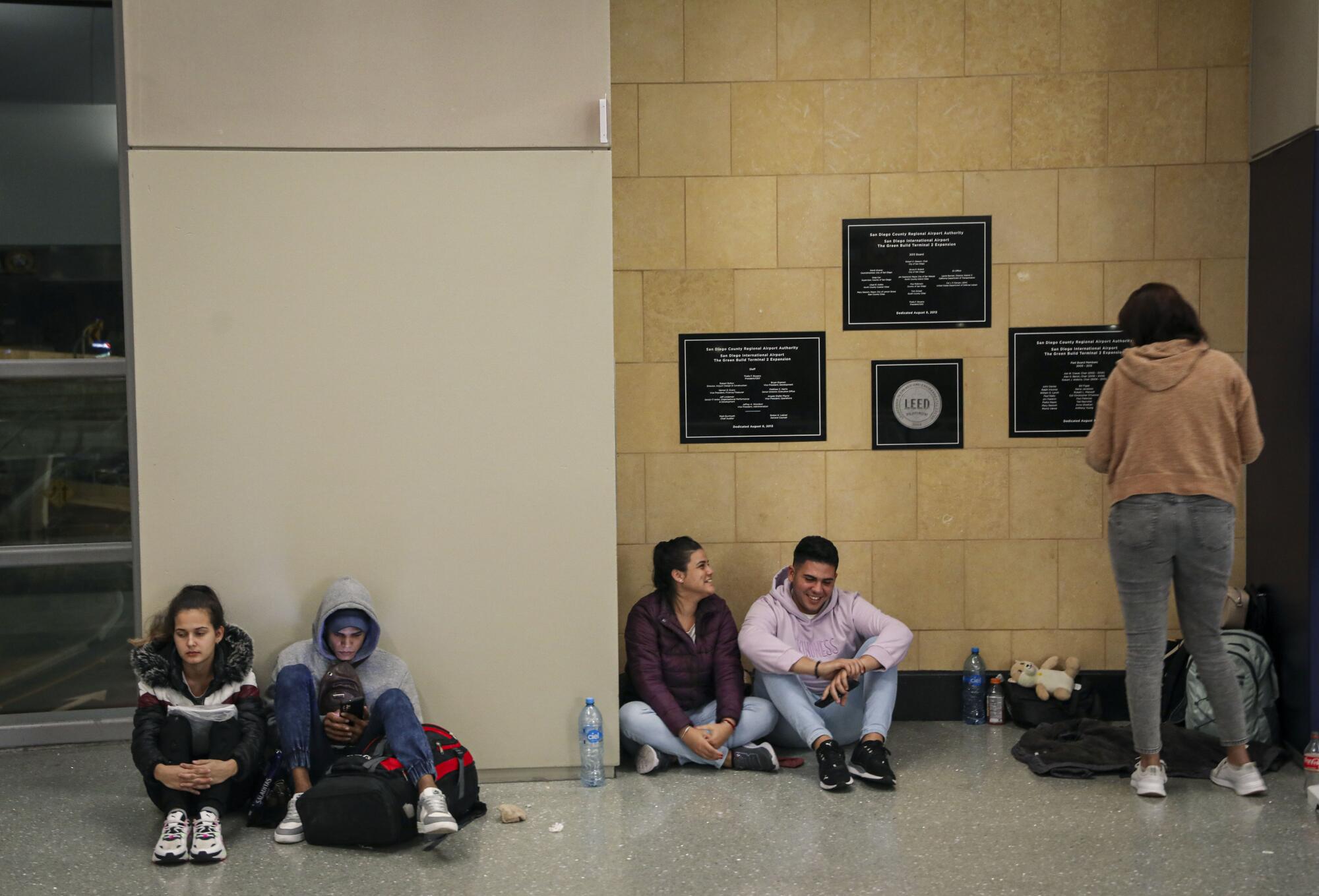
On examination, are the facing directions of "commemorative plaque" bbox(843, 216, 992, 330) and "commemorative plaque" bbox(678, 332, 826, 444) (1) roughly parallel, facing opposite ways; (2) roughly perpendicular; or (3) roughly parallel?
roughly parallel

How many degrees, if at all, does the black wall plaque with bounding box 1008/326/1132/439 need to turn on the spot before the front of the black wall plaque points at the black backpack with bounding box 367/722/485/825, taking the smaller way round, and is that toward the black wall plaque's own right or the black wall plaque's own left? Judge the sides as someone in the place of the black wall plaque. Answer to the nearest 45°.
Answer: approximately 45° to the black wall plaque's own right

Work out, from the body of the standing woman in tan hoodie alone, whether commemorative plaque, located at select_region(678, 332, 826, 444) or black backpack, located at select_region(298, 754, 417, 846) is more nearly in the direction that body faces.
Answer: the commemorative plaque

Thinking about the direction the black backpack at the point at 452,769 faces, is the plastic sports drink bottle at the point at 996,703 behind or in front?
in front

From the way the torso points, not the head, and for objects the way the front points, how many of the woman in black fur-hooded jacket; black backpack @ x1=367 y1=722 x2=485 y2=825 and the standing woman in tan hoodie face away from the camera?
1

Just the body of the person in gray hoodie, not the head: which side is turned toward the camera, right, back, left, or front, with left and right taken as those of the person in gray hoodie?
front

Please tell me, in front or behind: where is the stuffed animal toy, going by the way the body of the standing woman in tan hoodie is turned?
in front

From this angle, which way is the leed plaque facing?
toward the camera

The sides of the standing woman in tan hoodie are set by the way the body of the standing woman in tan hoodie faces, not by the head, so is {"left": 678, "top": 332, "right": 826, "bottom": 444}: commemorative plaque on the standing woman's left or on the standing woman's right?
on the standing woman's left

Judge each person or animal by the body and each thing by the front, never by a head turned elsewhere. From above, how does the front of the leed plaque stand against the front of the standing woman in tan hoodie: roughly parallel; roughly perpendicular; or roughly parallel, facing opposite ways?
roughly parallel, facing opposite ways

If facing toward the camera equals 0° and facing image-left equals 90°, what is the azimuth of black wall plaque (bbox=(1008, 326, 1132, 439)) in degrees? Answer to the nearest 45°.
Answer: approximately 0°

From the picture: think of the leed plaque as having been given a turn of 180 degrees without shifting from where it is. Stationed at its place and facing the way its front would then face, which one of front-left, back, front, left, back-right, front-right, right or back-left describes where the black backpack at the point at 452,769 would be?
back-left

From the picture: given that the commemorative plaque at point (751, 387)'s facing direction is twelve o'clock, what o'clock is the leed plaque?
The leed plaque is roughly at 9 o'clock from the commemorative plaque.

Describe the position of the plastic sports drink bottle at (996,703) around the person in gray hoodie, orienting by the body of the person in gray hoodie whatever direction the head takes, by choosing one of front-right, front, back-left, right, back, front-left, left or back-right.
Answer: left
